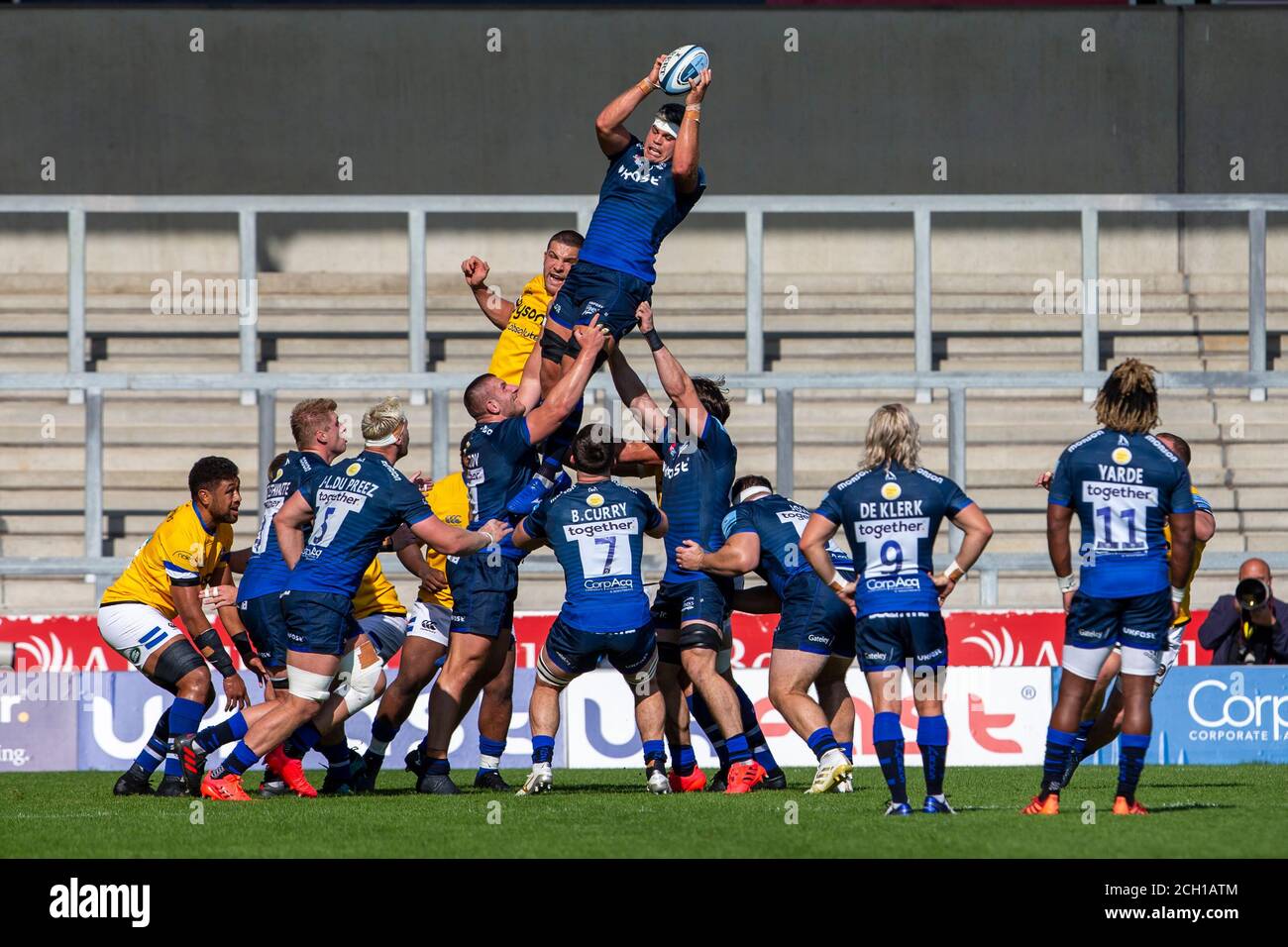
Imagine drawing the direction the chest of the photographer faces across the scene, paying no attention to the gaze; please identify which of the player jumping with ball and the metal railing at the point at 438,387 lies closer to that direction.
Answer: the player jumping with ball

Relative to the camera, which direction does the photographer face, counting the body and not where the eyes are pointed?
toward the camera

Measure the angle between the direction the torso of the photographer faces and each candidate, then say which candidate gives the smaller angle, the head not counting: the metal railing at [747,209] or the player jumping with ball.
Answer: the player jumping with ball

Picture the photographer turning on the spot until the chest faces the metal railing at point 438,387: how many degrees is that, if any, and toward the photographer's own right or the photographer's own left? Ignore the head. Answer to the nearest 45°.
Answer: approximately 90° to the photographer's own right

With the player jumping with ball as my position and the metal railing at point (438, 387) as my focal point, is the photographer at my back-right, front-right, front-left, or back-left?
front-right

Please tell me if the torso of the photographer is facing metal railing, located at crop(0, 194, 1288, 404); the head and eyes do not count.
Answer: no

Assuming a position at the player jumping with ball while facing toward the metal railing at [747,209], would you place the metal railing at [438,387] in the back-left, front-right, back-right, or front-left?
front-left

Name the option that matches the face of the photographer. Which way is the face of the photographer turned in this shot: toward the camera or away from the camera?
toward the camera

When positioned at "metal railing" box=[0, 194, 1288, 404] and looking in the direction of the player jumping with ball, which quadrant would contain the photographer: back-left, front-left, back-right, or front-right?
front-left

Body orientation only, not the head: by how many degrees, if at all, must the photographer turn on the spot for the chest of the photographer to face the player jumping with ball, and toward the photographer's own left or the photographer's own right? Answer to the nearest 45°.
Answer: approximately 45° to the photographer's own right
